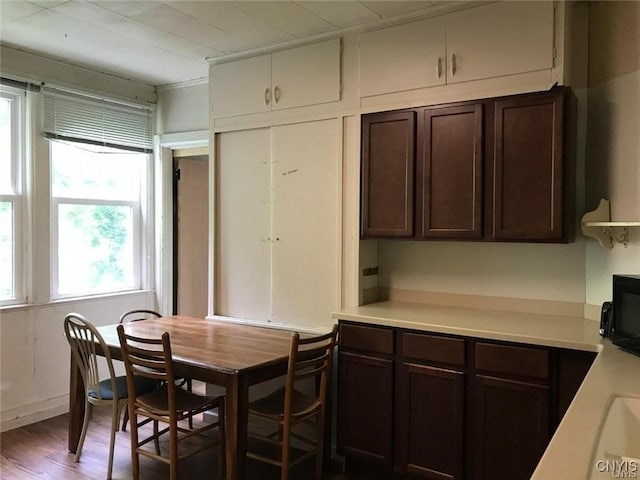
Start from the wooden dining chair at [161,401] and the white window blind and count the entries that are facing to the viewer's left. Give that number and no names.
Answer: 0

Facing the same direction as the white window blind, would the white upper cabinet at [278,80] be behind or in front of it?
in front

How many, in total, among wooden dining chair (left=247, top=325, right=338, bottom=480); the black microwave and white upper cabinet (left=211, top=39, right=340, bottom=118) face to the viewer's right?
0

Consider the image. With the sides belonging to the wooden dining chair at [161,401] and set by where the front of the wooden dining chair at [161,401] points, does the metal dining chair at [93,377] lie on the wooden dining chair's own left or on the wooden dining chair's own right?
on the wooden dining chair's own left

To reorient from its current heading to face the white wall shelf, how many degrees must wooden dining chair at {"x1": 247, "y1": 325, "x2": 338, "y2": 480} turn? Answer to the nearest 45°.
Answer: approximately 135° to its right

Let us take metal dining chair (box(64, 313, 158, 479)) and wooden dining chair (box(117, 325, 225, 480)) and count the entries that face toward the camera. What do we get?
0

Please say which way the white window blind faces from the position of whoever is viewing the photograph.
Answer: facing the viewer and to the right of the viewer

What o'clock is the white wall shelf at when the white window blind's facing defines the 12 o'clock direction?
The white wall shelf is roughly at 12 o'clock from the white window blind.

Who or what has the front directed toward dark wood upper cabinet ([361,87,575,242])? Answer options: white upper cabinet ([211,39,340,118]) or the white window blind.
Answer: the white window blind

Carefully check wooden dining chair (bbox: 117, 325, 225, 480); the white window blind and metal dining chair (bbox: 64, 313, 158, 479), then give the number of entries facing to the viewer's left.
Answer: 0

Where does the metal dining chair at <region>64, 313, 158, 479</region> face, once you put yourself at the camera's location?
facing away from the viewer and to the right of the viewer

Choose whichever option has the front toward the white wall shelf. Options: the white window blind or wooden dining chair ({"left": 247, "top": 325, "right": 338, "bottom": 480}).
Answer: the white window blind

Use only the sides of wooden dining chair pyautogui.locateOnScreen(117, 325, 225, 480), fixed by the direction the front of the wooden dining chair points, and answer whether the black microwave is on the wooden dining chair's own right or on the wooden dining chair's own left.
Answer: on the wooden dining chair's own right

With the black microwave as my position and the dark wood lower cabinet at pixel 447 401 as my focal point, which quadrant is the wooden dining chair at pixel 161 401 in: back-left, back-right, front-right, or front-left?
front-left

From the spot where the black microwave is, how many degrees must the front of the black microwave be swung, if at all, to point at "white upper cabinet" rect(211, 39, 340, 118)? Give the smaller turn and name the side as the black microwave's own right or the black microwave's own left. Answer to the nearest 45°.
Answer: approximately 45° to the black microwave's own right

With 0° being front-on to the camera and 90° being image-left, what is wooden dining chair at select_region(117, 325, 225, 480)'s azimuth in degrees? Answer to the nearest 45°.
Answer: approximately 225°

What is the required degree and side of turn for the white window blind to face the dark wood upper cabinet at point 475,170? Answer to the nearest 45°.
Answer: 0° — it already faces it

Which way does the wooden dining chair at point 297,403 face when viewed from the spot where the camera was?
facing away from the viewer and to the left of the viewer
